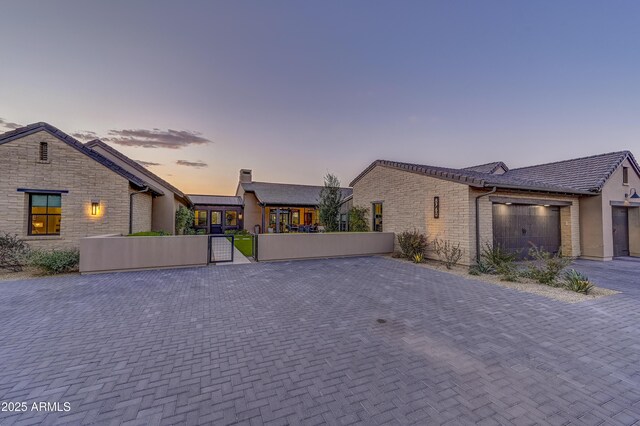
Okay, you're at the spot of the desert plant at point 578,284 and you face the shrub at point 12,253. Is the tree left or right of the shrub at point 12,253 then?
right

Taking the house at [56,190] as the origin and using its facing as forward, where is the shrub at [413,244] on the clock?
The shrub is roughly at 10 o'clock from the house.

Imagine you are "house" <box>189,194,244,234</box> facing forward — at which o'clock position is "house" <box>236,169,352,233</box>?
"house" <box>236,169,352,233</box> is roughly at 10 o'clock from "house" <box>189,194,244,234</box>.

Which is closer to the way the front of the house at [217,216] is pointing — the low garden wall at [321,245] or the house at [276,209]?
the low garden wall

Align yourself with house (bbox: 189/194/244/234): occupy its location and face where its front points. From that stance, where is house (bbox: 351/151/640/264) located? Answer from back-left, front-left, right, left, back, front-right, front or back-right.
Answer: front-left

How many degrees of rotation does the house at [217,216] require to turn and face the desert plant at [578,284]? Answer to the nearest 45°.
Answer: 0° — it already faces it

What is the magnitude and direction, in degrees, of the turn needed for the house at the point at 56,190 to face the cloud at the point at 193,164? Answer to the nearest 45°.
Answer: approximately 135° to its left

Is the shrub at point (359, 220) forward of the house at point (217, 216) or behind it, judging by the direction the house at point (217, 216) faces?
forward

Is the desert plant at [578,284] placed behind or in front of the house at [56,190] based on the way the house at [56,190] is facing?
in front

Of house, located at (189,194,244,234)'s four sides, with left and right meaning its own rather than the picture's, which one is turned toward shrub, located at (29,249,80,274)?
front

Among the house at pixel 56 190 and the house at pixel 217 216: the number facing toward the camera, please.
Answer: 2

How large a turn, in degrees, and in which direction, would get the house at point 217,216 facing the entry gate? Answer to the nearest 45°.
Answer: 0° — it already faces it

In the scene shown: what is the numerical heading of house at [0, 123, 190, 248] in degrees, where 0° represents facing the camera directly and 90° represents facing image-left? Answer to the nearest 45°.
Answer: approximately 0°
